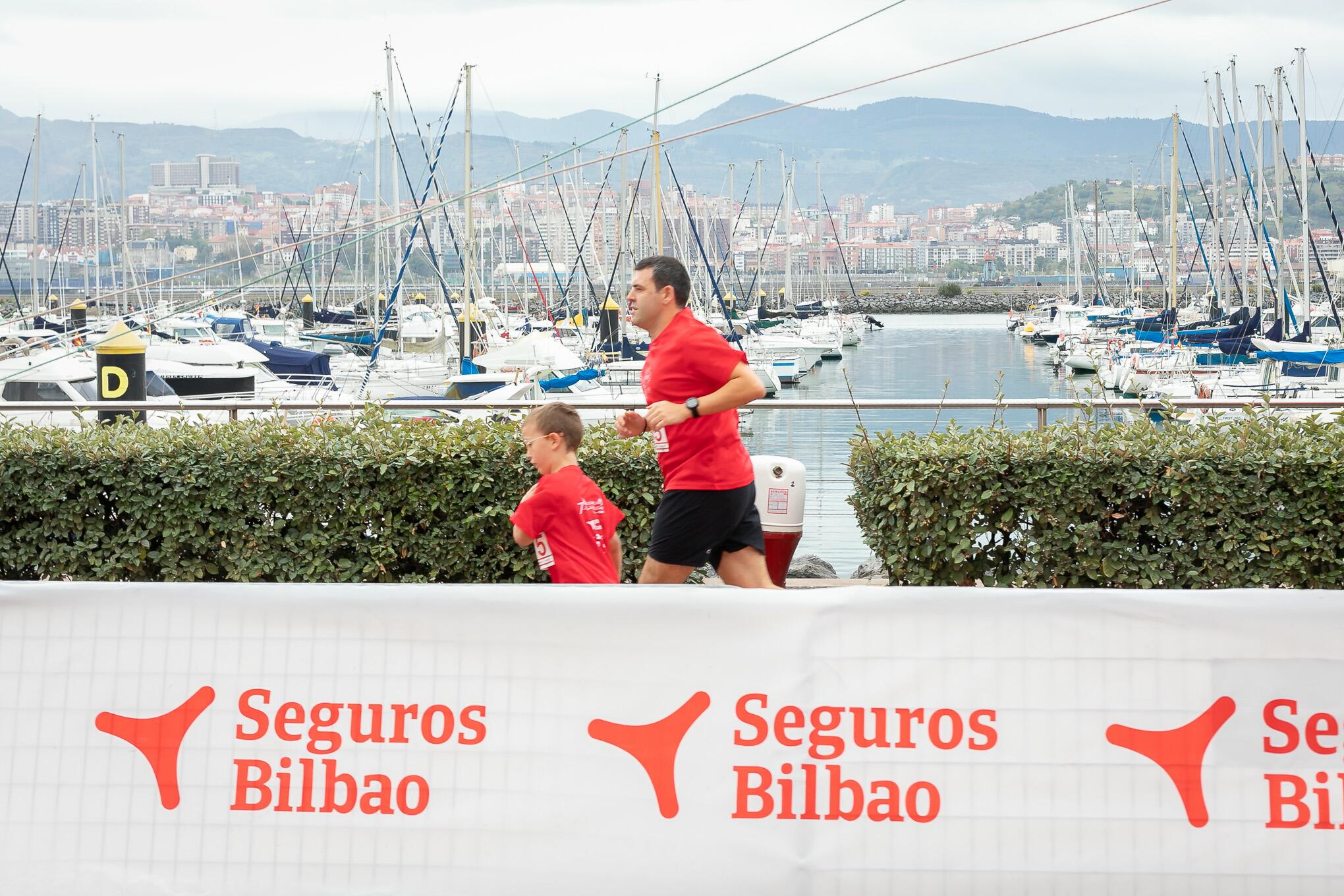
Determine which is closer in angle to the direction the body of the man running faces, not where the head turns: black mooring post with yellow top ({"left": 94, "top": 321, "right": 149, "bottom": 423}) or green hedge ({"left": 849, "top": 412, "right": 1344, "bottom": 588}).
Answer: the black mooring post with yellow top

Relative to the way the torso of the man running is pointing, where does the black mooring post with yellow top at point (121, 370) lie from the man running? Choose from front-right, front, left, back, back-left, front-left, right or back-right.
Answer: front-right

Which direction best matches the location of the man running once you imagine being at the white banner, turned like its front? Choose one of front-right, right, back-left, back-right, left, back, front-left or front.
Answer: back

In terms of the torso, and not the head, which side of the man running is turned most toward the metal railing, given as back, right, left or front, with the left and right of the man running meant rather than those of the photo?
right

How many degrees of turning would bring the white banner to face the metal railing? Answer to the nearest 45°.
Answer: approximately 180°

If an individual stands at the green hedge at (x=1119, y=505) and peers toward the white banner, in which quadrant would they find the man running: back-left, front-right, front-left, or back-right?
front-right

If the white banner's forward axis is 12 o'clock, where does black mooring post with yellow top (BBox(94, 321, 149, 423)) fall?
The black mooring post with yellow top is roughly at 5 o'clock from the white banner.

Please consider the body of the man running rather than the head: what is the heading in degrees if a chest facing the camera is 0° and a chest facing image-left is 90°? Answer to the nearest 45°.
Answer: approximately 90°

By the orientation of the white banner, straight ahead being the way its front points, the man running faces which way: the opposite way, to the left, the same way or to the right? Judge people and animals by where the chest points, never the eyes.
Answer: to the right

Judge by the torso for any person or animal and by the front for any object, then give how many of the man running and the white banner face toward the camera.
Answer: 1

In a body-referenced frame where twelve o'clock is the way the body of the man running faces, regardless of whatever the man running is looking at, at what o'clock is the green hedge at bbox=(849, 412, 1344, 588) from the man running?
The green hedge is roughly at 5 o'clock from the man running.

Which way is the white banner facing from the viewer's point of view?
toward the camera

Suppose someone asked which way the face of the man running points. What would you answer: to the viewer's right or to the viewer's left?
to the viewer's left

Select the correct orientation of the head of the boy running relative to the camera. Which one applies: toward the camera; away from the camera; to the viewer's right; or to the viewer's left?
to the viewer's left
